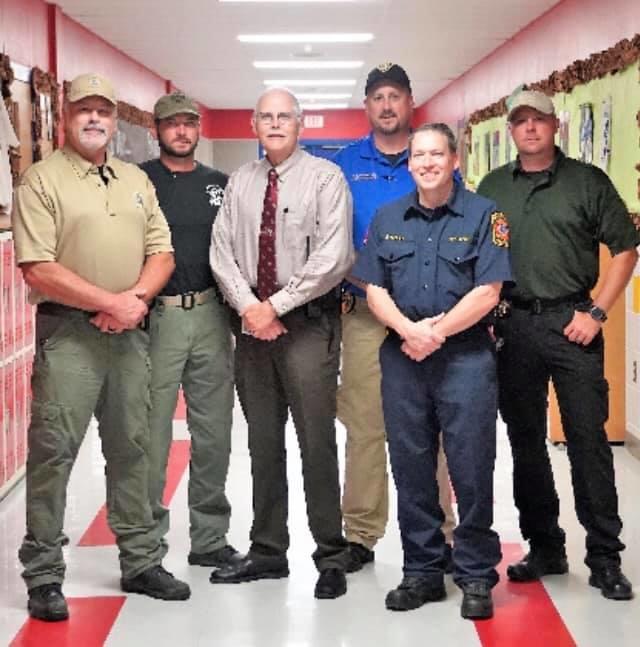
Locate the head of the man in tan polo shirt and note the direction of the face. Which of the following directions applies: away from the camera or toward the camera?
toward the camera

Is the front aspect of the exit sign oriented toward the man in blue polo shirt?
yes

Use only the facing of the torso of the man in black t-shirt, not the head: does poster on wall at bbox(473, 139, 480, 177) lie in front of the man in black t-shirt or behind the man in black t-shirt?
behind

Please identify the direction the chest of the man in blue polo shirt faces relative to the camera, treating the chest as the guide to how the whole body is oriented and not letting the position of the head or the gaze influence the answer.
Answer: toward the camera

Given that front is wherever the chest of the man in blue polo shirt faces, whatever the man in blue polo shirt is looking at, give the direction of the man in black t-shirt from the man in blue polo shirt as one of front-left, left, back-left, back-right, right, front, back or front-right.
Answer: right

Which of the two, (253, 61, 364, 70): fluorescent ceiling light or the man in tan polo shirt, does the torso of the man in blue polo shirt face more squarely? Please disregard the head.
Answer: the man in tan polo shirt

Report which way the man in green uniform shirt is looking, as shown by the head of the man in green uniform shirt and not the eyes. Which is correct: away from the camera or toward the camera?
toward the camera

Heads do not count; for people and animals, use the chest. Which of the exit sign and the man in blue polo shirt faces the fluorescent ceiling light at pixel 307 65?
the exit sign

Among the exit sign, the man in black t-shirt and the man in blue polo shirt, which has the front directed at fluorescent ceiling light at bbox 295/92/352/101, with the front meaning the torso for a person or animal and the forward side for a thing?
the exit sign

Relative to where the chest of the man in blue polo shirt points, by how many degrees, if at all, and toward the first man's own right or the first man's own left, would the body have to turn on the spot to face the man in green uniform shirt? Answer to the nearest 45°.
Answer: approximately 90° to the first man's own left

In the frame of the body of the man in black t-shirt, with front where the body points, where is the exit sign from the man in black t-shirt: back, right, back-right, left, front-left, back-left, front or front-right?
back

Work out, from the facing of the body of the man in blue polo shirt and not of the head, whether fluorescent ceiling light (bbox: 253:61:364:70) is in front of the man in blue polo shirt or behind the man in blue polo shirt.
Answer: behind

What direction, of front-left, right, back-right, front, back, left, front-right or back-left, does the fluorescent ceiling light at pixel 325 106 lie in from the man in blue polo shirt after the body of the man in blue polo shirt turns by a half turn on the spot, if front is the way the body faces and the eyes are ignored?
front

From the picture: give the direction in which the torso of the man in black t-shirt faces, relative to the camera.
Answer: toward the camera

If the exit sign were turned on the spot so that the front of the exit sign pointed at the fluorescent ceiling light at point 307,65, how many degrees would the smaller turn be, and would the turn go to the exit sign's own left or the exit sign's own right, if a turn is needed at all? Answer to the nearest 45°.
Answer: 0° — it already faces it

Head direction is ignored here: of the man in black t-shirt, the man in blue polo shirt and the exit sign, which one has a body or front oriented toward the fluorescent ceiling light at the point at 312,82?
the exit sign

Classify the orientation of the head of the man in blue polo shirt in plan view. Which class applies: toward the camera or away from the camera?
toward the camera

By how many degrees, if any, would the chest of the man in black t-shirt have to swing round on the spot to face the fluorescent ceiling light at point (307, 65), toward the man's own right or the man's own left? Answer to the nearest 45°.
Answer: approximately 180°
